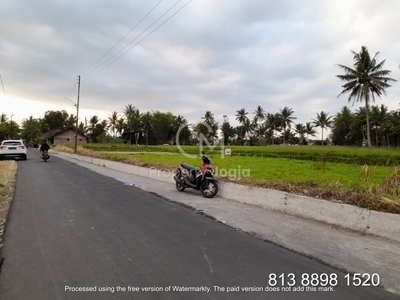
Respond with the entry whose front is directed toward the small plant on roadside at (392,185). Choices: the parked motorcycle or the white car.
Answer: the parked motorcycle

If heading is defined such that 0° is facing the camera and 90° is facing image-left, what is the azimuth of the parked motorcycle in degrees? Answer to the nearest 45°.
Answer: approximately 315°

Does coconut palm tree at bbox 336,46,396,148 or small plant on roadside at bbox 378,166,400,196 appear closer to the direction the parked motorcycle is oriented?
the small plant on roadside

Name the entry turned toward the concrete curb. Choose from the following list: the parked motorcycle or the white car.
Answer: the parked motorcycle
